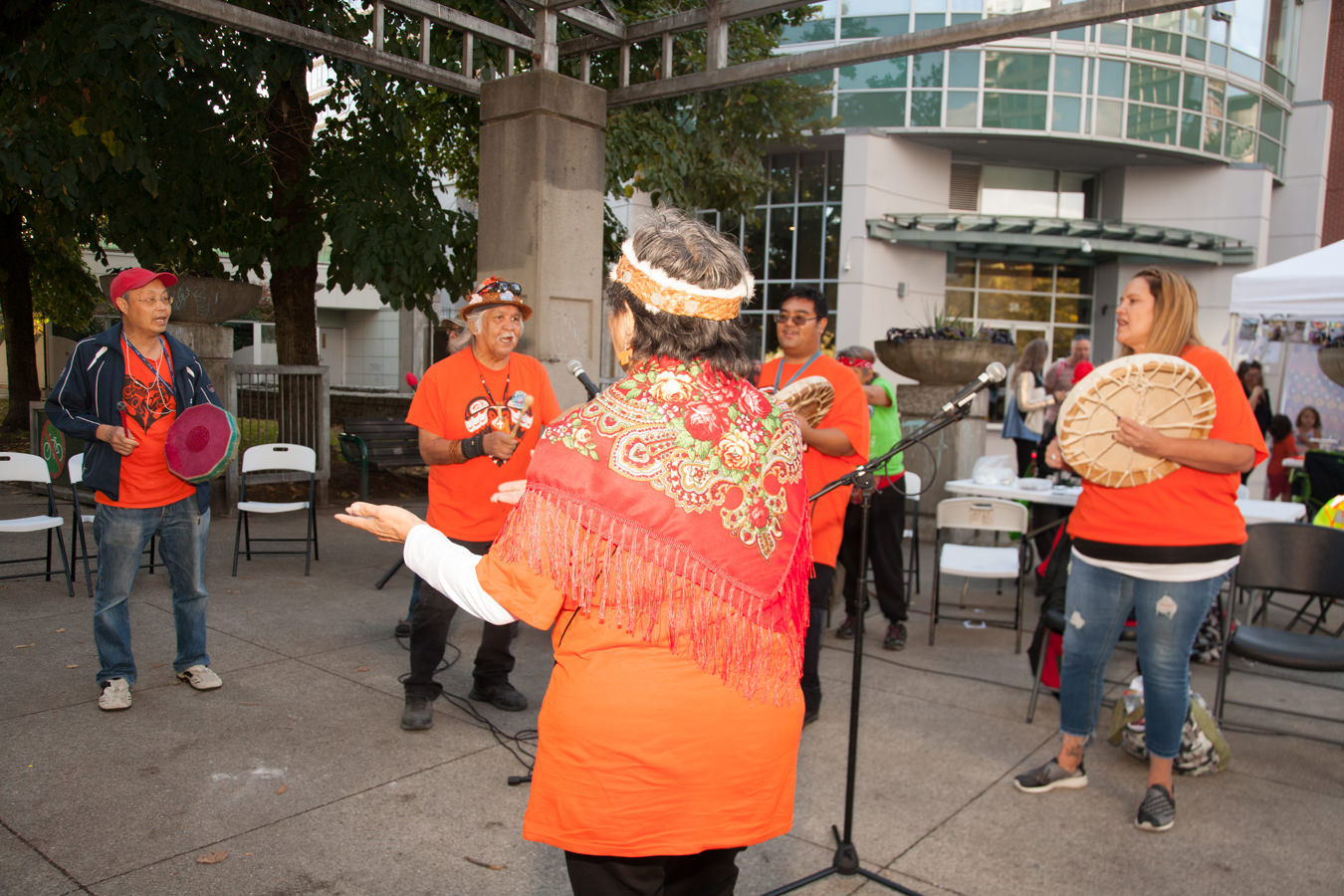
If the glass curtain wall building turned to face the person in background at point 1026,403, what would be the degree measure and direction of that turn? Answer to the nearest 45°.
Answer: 0° — it already faces them

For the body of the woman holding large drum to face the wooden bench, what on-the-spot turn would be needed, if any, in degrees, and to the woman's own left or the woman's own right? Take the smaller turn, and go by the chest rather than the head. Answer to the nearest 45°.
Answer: approximately 90° to the woman's own right

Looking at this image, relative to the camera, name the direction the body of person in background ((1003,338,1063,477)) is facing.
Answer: to the viewer's right

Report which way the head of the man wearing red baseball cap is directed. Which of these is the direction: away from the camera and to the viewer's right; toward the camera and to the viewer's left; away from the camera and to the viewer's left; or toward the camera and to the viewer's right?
toward the camera and to the viewer's right

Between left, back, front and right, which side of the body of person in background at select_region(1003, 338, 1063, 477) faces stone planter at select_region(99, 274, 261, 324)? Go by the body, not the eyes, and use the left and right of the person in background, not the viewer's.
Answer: back

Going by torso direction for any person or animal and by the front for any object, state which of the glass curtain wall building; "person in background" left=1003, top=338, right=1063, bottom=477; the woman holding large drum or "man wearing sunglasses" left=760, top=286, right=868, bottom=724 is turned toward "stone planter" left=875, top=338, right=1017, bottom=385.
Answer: the glass curtain wall building

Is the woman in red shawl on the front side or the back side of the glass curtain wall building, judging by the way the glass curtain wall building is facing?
on the front side

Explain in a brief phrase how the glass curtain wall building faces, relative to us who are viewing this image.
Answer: facing the viewer

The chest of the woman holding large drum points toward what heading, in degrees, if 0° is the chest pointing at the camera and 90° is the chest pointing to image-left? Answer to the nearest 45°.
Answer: approximately 45°

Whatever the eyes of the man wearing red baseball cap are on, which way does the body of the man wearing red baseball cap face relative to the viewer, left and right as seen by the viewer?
facing the viewer and to the right of the viewer

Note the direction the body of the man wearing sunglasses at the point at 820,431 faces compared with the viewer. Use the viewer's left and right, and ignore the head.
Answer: facing the viewer and to the left of the viewer

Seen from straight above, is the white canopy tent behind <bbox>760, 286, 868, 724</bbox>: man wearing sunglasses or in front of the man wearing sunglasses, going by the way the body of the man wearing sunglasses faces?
behind

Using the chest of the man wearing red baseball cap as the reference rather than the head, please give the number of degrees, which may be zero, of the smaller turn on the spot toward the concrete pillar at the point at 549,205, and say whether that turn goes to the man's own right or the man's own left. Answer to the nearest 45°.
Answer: approximately 90° to the man's own left

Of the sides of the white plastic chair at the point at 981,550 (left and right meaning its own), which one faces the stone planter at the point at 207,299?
right

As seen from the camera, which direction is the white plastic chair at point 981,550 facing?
toward the camera
